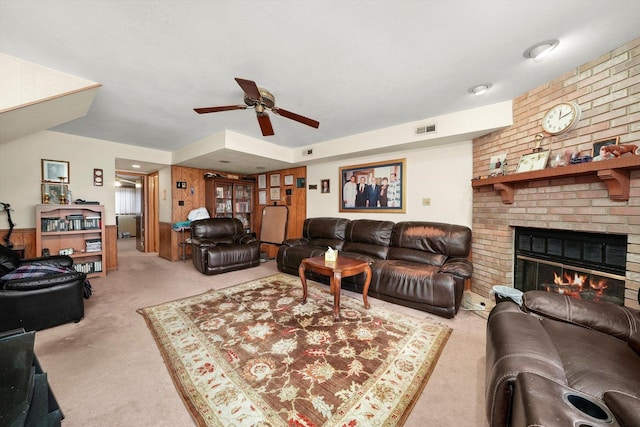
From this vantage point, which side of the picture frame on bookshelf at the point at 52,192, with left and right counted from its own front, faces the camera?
front

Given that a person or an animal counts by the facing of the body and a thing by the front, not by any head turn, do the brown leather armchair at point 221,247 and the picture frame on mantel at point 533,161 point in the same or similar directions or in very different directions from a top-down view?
very different directions

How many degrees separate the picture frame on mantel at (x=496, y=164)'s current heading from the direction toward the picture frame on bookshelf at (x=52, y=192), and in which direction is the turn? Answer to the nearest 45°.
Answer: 0° — it already faces it

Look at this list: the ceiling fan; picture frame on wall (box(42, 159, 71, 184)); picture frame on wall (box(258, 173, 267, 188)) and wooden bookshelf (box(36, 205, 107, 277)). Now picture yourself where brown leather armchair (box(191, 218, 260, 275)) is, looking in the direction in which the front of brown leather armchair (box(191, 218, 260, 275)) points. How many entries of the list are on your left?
1

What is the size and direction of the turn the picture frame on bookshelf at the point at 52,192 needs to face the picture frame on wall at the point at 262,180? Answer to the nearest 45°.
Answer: approximately 90° to its left

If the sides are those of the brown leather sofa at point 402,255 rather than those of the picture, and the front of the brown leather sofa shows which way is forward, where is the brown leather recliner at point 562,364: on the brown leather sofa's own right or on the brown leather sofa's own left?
on the brown leather sofa's own left

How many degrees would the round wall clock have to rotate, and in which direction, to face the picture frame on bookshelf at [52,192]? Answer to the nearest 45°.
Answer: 0° — it already faces it

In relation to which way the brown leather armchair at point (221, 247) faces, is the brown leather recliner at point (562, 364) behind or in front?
in front

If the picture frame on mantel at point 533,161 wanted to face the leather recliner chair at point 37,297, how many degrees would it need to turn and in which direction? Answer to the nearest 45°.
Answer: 0° — it already faces it

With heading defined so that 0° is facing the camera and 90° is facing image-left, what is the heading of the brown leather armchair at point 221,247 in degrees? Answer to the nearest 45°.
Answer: approximately 315°

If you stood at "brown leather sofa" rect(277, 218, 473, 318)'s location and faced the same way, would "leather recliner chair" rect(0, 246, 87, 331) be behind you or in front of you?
in front

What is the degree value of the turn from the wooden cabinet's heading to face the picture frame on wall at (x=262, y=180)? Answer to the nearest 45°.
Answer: approximately 45° to its left

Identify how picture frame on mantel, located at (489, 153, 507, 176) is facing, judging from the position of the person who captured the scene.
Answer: facing the viewer and to the left of the viewer

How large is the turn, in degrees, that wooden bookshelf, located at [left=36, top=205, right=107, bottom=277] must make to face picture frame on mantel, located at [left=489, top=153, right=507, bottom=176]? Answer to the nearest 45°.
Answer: approximately 45° to its left
